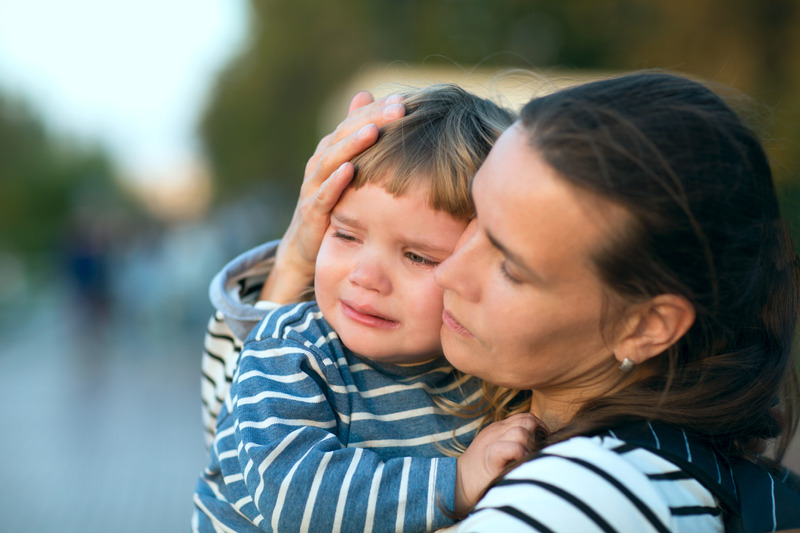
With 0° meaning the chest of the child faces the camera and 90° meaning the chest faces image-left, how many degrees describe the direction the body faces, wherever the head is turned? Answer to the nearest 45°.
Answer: approximately 315°

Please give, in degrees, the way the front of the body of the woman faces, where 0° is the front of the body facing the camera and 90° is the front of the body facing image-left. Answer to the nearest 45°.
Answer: approximately 90°
